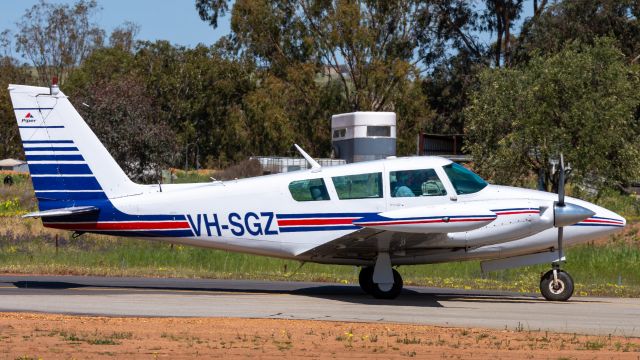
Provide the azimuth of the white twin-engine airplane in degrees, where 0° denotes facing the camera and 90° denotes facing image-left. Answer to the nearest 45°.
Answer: approximately 270°
